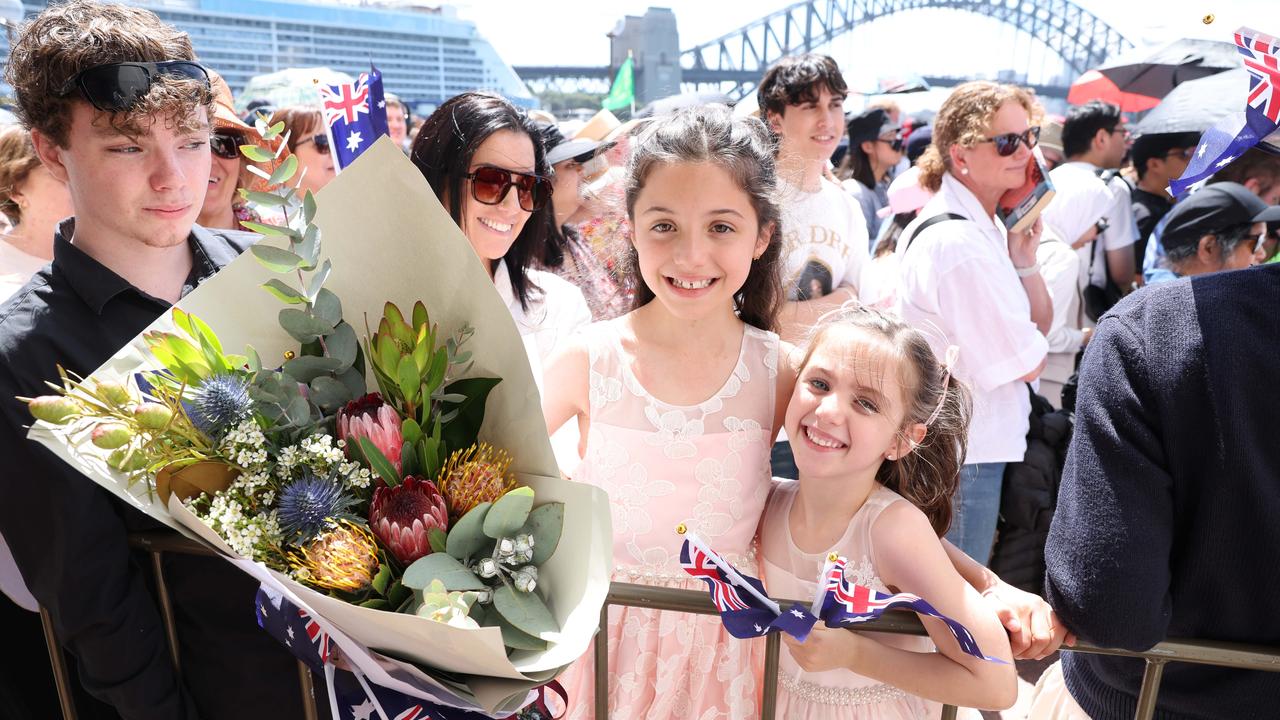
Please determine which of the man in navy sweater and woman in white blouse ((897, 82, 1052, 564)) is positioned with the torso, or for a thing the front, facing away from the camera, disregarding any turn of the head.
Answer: the man in navy sweater

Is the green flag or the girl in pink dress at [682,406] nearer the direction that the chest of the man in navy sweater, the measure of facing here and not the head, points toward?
the green flag

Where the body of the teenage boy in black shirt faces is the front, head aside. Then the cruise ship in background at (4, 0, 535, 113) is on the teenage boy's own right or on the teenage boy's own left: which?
on the teenage boy's own left

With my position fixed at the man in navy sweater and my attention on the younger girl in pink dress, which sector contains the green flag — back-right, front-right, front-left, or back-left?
front-right

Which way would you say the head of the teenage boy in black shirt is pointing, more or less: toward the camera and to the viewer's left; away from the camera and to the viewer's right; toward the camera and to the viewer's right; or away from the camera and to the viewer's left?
toward the camera and to the viewer's right

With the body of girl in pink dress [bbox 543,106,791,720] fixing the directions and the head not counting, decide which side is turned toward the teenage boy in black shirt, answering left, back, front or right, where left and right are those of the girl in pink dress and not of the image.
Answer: right

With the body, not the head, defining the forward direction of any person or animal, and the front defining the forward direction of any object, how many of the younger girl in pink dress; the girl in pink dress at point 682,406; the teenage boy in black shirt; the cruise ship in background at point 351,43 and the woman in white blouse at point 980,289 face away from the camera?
0

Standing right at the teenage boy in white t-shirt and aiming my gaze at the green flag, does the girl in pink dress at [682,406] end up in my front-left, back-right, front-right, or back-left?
back-left

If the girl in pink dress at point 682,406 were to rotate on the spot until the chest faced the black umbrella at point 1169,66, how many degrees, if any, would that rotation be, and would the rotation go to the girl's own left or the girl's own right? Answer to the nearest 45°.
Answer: approximately 135° to the girl's own left

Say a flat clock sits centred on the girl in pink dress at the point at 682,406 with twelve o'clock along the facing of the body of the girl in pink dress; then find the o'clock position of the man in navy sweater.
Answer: The man in navy sweater is roughly at 10 o'clock from the girl in pink dress.

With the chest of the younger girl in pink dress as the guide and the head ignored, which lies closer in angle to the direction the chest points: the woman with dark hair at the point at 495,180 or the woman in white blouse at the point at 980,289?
the woman with dark hair

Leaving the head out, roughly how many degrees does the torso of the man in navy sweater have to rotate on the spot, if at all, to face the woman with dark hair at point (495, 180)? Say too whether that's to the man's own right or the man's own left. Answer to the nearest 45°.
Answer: approximately 90° to the man's own left

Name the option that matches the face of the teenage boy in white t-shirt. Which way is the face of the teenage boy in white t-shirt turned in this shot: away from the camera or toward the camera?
toward the camera

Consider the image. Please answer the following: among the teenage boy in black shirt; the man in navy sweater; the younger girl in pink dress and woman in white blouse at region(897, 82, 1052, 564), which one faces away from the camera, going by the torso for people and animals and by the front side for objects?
the man in navy sweater
